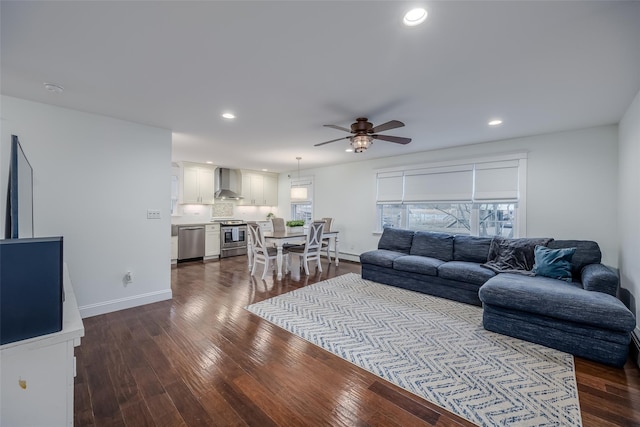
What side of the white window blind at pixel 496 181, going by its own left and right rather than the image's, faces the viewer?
front

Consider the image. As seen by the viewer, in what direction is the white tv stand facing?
to the viewer's right

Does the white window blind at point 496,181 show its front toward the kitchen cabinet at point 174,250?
no

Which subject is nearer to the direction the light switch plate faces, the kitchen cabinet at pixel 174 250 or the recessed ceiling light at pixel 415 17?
the recessed ceiling light

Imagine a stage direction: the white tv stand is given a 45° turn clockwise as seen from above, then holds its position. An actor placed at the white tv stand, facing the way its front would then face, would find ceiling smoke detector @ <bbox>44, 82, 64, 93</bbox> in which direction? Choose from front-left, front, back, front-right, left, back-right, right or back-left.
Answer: back-left

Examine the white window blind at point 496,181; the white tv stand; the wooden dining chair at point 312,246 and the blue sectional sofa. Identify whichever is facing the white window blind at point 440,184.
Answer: the white tv stand

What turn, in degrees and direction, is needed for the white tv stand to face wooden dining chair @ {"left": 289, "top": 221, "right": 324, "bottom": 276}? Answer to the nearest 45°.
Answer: approximately 45° to its left

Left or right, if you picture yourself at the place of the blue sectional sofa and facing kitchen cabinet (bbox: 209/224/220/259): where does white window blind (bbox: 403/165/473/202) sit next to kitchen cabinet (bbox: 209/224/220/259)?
right

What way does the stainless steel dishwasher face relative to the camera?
toward the camera

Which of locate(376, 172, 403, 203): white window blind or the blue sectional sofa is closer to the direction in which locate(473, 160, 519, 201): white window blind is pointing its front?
the blue sectional sofa

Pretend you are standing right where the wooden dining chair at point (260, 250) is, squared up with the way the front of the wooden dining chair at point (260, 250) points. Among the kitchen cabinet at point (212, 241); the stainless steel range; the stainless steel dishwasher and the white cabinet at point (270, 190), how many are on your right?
0

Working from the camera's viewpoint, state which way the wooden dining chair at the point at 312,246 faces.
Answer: facing away from the viewer and to the left of the viewer

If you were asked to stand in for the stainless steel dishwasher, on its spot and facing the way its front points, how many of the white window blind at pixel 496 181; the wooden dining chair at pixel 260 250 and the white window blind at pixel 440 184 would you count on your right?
0

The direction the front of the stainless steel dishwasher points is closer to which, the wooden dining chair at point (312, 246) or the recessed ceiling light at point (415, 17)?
the recessed ceiling light

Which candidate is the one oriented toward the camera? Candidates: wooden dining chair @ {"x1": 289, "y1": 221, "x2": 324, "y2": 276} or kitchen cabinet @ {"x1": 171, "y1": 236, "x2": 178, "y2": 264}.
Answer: the kitchen cabinet

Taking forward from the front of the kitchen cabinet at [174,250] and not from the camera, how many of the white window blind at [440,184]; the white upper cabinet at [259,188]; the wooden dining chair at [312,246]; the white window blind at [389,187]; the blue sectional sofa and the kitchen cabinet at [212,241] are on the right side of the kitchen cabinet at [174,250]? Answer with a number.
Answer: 0

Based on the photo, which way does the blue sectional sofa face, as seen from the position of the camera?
facing the viewer and to the left of the viewer
